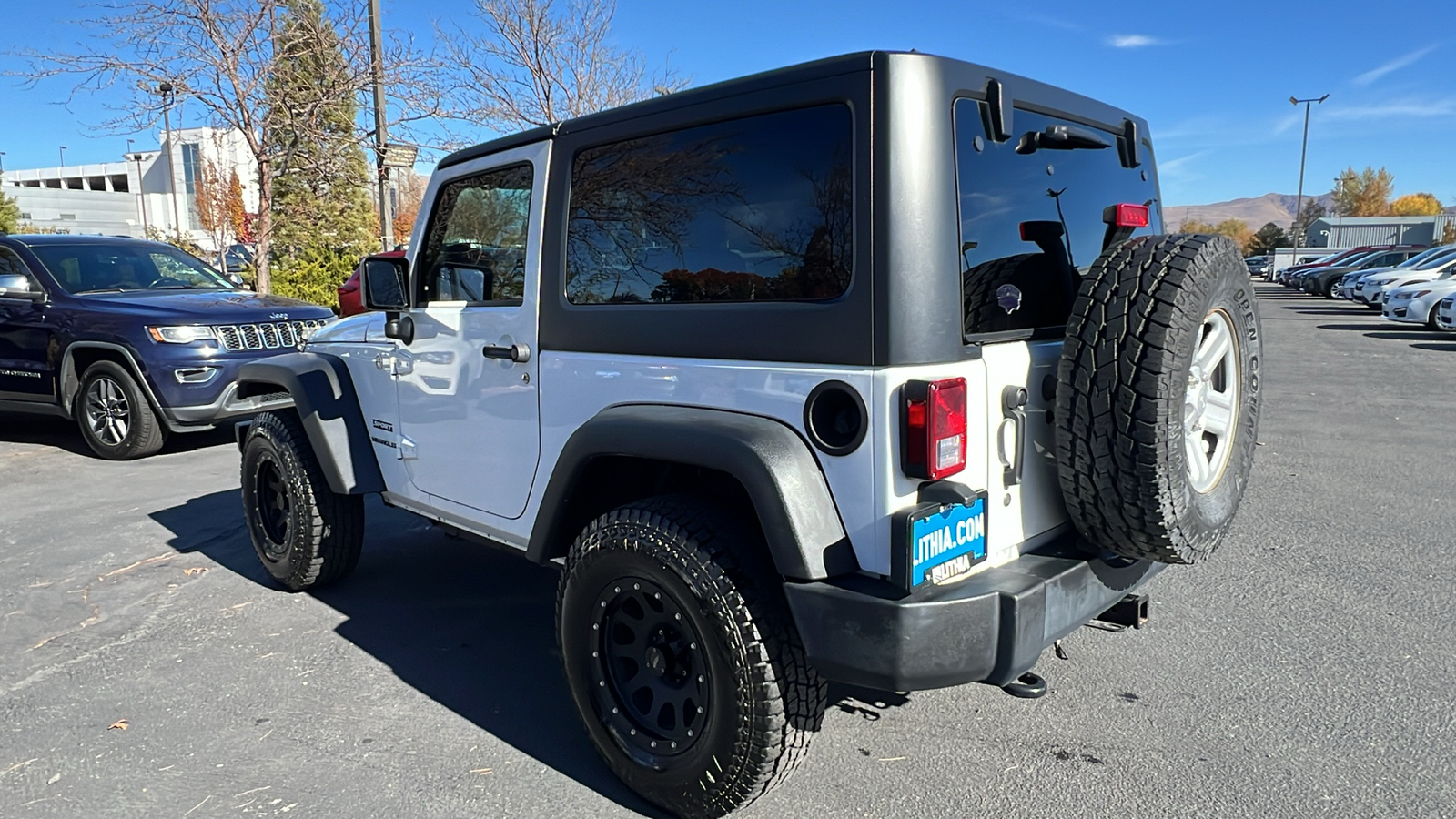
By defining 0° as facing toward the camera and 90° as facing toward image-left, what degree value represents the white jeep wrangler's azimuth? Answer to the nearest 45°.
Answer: approximately 135°

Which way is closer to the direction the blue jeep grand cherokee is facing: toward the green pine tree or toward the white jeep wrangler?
the white jeep wrangler

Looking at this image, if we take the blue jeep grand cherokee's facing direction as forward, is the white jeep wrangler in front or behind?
in front

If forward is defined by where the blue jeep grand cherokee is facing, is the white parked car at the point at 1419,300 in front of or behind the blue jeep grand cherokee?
in front

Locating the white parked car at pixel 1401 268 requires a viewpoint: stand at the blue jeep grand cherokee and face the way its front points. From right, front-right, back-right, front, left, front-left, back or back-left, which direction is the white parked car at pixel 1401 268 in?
front-left

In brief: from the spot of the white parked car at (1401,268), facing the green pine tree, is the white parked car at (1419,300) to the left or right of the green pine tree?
left

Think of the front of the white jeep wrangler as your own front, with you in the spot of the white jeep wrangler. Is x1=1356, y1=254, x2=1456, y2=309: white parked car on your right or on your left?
on your right

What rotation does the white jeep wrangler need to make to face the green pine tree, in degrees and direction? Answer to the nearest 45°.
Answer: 0° — it already faces it

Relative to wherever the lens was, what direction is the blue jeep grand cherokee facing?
facing the viewer and to the right of the viewer

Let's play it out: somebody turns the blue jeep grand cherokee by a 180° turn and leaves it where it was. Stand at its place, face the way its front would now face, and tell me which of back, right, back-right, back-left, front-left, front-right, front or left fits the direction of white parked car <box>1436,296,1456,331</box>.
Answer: back-right

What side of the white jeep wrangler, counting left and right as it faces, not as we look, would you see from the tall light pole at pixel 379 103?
front

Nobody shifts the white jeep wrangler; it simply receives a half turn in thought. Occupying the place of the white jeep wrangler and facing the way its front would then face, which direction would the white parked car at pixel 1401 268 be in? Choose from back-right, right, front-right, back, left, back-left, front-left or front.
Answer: left

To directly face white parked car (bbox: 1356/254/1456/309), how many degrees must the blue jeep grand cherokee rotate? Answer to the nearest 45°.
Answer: approximately 45° to its left

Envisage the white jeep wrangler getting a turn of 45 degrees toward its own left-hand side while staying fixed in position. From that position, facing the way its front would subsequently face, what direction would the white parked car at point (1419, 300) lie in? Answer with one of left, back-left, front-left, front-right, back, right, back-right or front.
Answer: back-right

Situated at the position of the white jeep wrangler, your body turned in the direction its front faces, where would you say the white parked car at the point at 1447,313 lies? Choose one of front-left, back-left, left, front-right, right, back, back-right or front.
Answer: right

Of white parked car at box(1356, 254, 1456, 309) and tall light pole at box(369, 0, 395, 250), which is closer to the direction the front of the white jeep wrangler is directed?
the tall light pole

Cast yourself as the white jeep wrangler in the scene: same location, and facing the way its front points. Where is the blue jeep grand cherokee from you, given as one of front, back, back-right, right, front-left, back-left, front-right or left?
front
